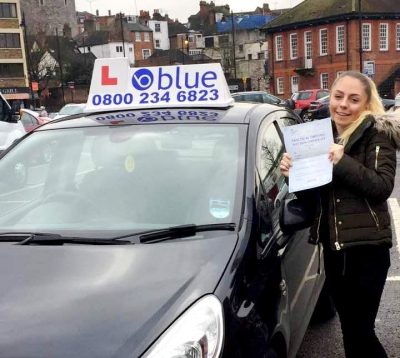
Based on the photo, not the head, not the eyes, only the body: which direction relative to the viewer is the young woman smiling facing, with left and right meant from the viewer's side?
facing the viewer and to the left of the viewer

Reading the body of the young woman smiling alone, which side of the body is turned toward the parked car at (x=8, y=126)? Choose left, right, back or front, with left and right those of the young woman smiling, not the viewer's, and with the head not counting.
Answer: right

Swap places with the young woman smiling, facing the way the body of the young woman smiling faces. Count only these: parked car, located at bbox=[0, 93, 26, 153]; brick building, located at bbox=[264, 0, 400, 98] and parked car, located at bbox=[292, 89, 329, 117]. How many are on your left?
0

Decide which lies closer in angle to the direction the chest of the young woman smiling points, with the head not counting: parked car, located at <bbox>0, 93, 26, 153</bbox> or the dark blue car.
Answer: the dark blue car

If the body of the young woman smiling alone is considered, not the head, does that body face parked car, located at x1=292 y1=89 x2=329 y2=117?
no

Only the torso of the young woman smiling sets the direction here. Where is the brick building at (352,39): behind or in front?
behind
